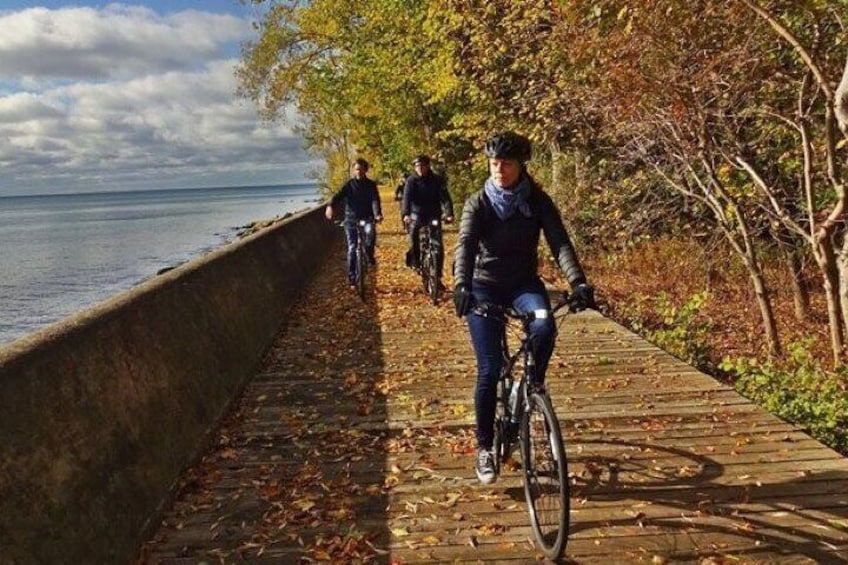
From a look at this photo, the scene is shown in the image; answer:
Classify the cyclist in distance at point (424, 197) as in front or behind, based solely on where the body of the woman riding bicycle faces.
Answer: behind

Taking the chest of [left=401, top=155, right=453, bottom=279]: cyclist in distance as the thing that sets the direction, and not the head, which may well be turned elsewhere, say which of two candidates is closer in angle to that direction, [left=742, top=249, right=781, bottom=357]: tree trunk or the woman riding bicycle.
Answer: the woman riding bicycle

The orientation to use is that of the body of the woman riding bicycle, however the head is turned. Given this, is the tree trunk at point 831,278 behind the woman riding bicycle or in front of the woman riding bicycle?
behind

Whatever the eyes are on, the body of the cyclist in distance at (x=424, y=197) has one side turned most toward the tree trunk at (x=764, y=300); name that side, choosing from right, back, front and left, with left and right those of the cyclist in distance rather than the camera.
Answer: left

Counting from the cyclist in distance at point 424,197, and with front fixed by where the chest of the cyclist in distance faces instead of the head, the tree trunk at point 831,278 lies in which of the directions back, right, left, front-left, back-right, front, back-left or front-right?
front-left

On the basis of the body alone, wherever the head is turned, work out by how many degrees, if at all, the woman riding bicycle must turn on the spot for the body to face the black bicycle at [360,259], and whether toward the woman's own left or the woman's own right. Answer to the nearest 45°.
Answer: approximately 180°

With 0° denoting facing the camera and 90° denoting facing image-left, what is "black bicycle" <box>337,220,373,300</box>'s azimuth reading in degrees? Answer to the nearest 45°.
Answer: approximately 0°

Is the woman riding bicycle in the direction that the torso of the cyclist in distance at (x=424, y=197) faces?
yes
